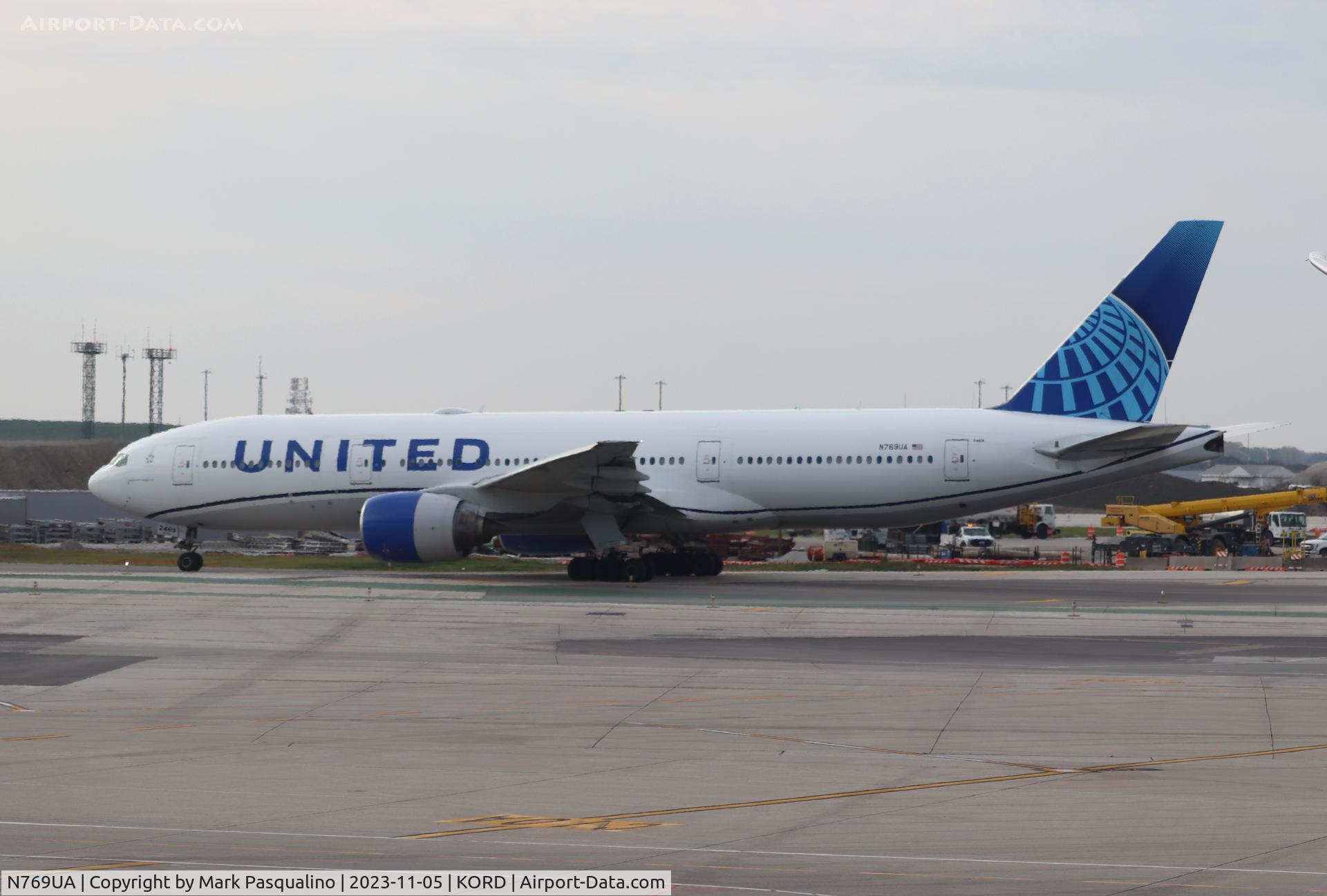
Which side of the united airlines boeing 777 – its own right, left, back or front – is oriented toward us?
left
